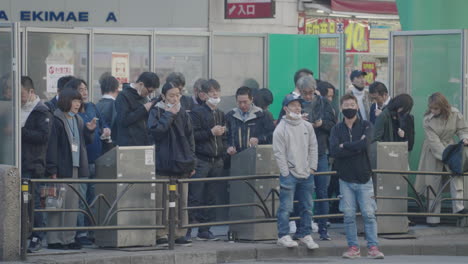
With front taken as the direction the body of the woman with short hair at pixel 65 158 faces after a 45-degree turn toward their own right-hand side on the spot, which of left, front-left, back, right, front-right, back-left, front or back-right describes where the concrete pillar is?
front-right

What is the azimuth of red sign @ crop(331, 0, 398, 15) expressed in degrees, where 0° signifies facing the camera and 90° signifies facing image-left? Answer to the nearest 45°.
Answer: approximately 0°

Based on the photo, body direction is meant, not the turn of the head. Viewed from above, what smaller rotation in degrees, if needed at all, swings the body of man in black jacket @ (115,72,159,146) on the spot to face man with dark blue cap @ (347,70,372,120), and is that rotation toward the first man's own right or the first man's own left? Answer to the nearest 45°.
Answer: approximately 45° to the first man's own left

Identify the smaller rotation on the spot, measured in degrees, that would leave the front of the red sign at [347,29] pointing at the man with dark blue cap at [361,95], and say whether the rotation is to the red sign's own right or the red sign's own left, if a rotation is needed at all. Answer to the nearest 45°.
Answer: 0° — it already faces them

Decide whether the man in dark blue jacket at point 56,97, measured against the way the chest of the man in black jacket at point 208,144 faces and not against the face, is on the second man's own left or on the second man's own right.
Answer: on the second man's own right

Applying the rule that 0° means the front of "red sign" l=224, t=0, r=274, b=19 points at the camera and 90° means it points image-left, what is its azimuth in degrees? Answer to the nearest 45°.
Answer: approximately 0°

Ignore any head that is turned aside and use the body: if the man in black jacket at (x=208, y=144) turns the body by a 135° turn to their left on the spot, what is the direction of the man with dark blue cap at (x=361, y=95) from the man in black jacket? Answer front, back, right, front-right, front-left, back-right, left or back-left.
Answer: front-right

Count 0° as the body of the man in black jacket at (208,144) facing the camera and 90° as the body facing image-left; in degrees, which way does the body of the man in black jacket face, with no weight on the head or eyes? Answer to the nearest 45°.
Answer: approximately 315°
